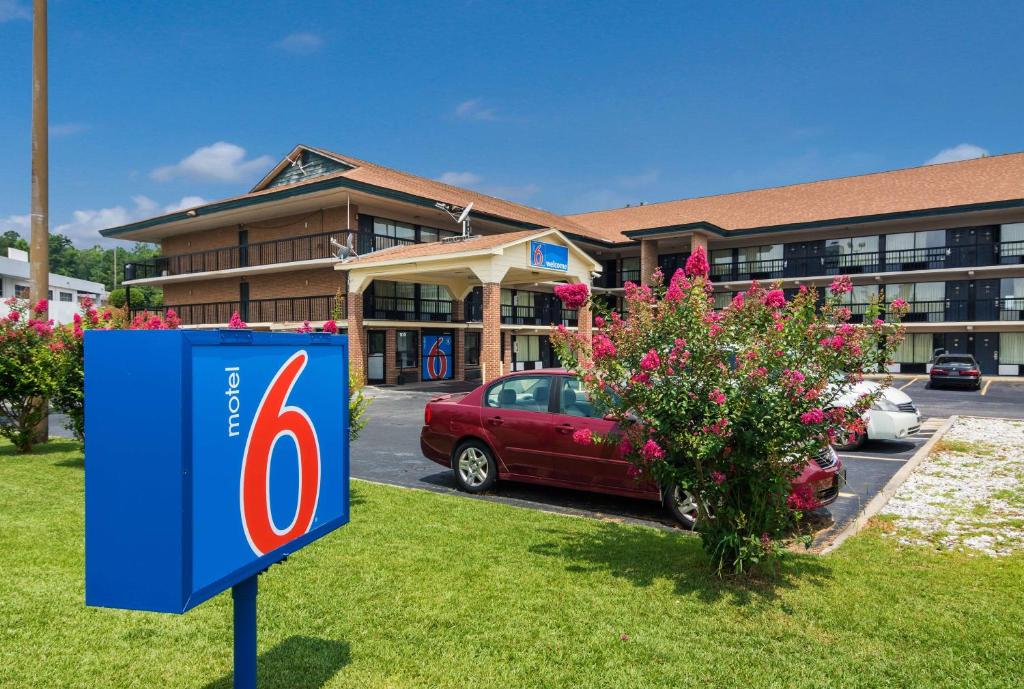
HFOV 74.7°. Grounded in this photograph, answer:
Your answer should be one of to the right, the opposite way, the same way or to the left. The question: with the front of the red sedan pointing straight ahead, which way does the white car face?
the same way

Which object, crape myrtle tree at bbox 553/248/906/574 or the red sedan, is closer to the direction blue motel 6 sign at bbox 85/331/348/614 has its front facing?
the crape myrtle tree

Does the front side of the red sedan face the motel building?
no

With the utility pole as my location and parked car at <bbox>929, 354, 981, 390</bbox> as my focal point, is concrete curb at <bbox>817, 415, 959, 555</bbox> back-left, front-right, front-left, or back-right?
front-right

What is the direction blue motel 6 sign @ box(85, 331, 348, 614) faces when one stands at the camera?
facing the viewer and to the right of the viewer

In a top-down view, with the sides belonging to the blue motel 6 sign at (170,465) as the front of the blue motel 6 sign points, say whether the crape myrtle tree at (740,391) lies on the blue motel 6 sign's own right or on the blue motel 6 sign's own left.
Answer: on the blue motel 6 sign's own left

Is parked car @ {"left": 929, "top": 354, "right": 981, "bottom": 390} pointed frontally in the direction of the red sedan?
no

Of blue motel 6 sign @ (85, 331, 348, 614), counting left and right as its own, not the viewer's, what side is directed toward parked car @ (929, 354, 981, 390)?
left

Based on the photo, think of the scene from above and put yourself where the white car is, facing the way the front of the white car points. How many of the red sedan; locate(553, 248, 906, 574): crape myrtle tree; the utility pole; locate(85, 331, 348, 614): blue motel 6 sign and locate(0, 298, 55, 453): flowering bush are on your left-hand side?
0

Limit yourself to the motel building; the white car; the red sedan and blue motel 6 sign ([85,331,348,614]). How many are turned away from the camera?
0

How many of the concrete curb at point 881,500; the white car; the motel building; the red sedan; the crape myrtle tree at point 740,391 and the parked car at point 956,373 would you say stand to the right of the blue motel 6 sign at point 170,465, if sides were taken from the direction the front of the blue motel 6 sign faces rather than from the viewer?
0

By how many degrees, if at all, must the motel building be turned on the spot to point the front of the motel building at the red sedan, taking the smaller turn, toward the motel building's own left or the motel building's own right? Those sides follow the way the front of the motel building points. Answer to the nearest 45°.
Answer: approximately 45° to the motel building's own right
